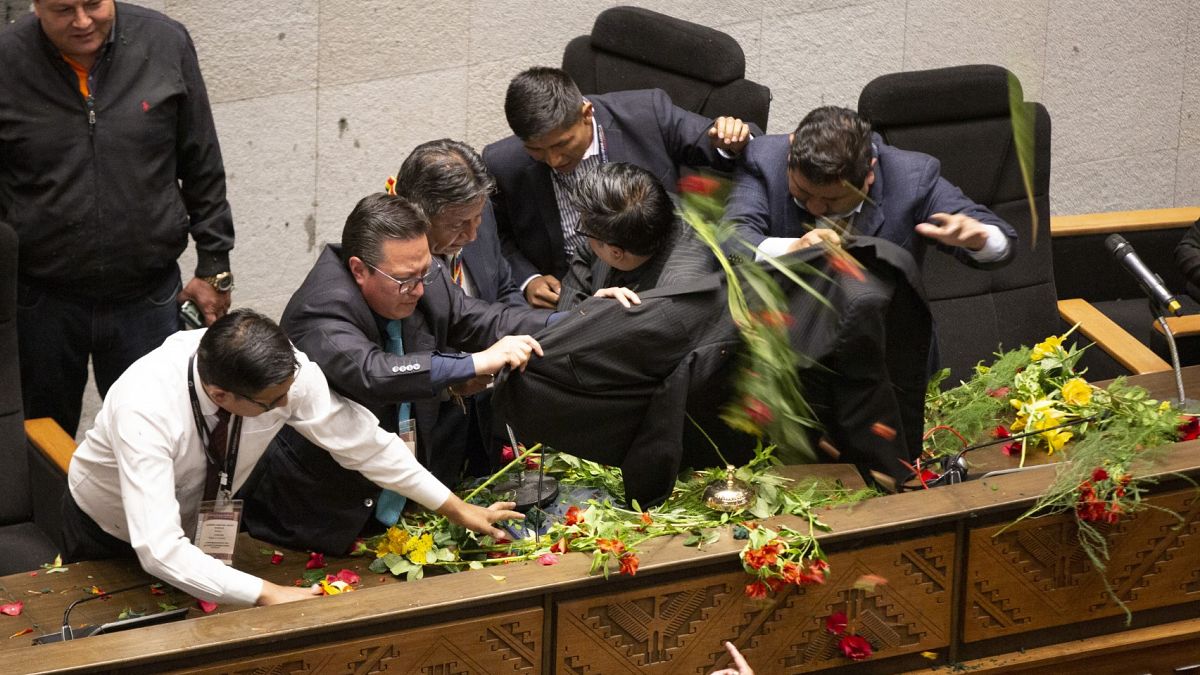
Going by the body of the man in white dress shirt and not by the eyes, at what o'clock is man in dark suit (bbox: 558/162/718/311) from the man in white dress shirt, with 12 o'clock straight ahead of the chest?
The man in dark suit is roughly at 10 o'clock from the man in white dress shirt.

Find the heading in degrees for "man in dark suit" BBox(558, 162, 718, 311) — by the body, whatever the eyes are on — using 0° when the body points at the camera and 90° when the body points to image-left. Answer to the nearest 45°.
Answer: approximately 45°

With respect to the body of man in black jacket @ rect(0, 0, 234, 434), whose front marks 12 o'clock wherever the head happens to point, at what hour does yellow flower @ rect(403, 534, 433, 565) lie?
The yellow flower is roughly at 11 o'clock from the man in black jacket.

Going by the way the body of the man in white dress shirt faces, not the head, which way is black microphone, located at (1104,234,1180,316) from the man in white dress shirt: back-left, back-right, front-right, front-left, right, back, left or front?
front-left

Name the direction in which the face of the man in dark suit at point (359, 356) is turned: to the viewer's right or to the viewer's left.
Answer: to the viewer's right

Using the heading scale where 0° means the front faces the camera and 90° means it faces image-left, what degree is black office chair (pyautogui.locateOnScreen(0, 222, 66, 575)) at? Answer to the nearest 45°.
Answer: approximately 315°

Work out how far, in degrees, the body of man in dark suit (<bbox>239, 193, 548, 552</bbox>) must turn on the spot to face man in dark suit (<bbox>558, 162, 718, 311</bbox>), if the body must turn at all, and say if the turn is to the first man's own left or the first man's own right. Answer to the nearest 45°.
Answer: approximately 45° to the first man's own left

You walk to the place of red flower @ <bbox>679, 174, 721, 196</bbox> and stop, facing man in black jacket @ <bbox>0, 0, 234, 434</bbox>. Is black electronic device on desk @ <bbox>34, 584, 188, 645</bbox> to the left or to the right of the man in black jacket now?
left

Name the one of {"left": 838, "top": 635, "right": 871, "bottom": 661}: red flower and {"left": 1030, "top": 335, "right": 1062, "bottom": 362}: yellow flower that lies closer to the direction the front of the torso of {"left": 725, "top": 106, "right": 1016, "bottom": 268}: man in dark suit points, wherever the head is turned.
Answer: the red flower

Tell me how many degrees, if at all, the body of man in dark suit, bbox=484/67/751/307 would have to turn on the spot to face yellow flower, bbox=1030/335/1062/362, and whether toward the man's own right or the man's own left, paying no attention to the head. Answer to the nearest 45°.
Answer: approximately 90° to the man's own left

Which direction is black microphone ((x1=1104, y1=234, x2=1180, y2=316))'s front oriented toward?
to the viewer's left
